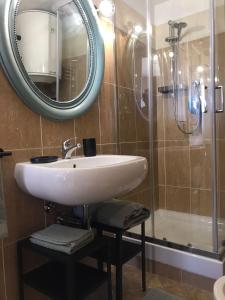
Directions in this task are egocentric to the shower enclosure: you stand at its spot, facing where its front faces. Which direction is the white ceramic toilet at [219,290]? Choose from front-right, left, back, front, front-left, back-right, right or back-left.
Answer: front-left

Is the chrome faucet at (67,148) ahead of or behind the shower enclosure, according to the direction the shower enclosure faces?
ahead

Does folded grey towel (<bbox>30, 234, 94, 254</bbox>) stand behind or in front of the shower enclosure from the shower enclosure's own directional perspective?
in front

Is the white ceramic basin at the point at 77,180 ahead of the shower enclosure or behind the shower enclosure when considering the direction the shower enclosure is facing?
ahead
